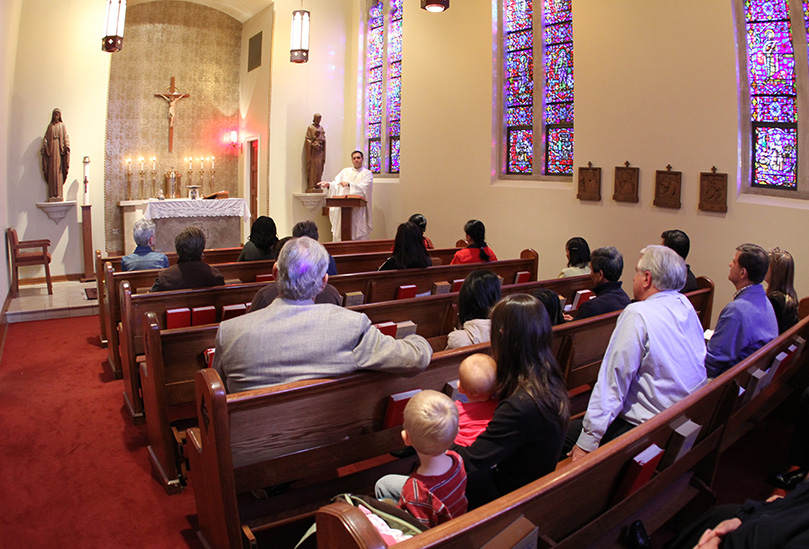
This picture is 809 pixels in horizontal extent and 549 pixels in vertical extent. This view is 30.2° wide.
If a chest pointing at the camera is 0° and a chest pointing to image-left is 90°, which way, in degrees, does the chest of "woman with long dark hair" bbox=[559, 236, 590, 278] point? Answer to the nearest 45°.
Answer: approximately 135°

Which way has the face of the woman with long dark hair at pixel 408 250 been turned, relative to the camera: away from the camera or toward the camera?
away from the camera

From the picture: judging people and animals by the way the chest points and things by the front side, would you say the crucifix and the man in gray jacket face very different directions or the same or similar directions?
very different directions

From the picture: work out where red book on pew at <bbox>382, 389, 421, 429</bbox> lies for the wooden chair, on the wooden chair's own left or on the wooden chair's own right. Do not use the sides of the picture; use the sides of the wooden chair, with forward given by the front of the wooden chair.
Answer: on the wooden chair's own right

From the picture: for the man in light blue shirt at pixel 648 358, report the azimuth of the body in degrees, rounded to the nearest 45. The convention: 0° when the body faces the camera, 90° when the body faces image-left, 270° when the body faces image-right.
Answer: approximately 135°

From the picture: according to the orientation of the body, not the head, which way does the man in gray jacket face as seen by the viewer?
away from the camera

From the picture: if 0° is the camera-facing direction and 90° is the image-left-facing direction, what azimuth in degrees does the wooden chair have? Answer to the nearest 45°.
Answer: approximately 270°

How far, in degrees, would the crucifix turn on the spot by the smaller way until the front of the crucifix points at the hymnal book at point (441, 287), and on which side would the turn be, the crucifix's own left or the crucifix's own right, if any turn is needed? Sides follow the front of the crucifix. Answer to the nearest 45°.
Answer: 0° — it already faces it
